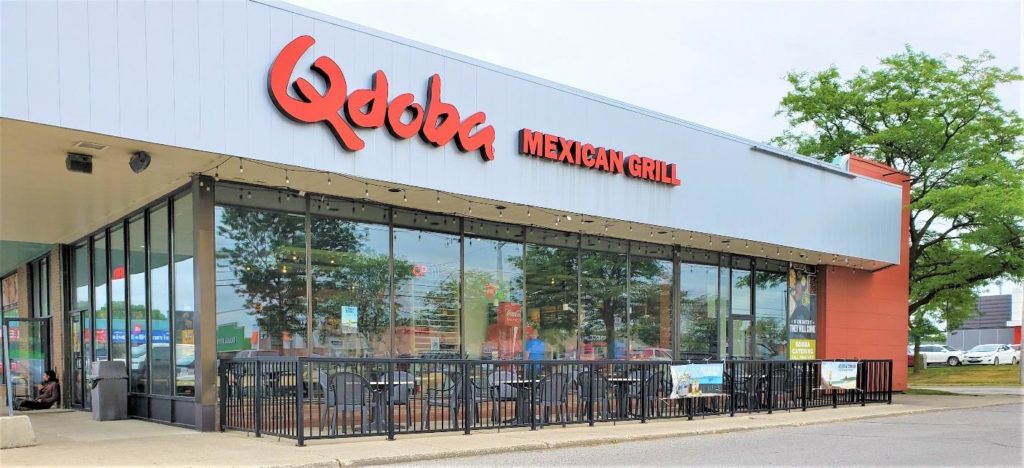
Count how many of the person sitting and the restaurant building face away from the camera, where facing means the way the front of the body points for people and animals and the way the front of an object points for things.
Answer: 0

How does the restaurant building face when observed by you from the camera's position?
facing the viewer and to the right of the viewer

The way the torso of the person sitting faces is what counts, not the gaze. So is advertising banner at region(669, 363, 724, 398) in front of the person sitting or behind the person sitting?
behind

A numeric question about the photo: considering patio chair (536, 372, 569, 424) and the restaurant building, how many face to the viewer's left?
0
